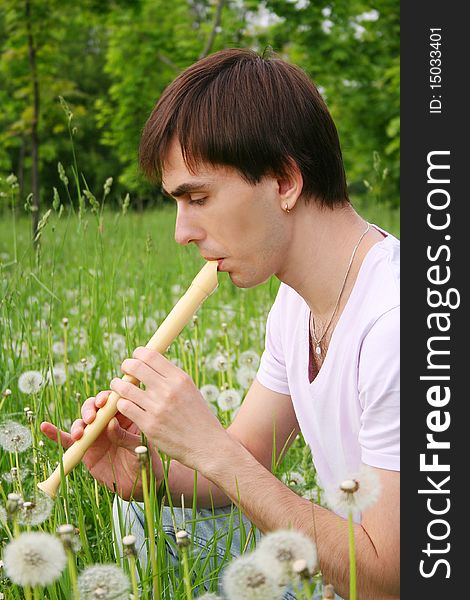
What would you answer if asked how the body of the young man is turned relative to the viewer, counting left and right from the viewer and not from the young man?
facing the viewer and to the left of the viewer

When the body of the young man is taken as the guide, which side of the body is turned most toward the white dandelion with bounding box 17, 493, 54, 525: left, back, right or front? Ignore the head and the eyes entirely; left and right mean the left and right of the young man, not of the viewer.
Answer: front

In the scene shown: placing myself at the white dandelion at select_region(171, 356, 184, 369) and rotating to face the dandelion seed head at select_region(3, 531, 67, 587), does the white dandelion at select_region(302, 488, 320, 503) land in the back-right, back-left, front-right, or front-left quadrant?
front-left

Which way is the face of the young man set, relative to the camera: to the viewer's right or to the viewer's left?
to the viewer's left
